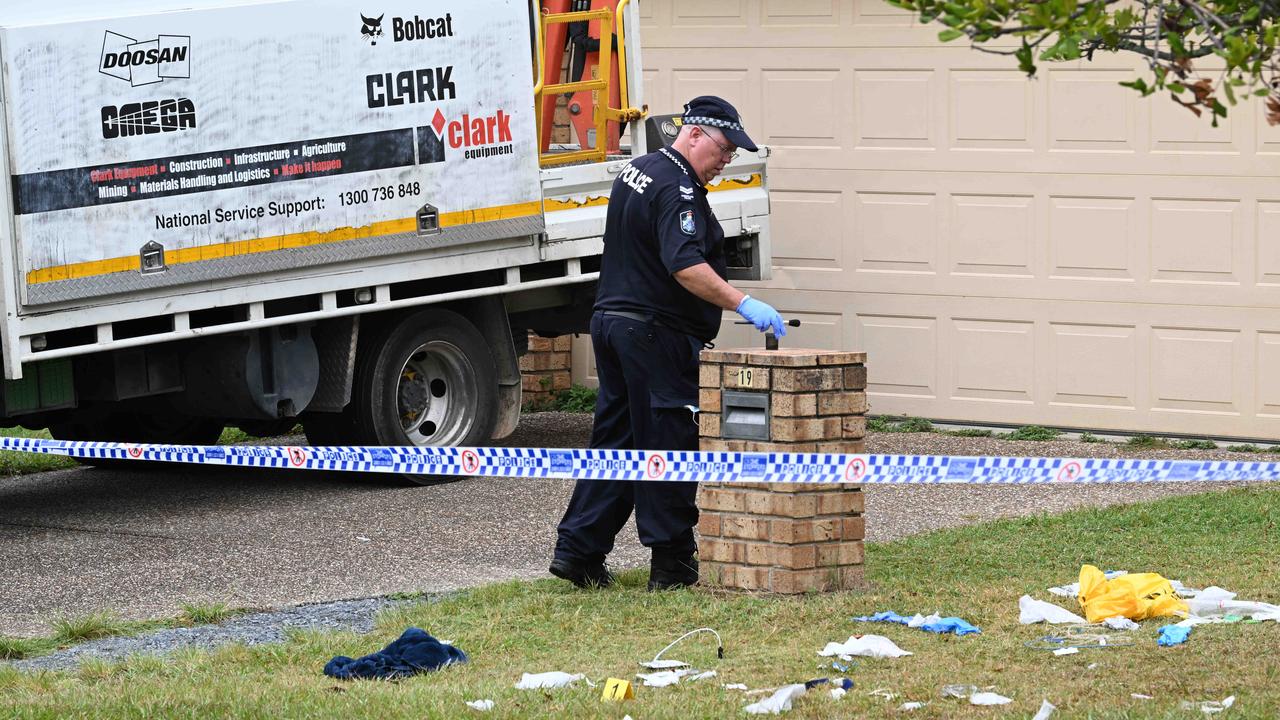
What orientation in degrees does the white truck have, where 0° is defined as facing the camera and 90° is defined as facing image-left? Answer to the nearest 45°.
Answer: approximately 45°

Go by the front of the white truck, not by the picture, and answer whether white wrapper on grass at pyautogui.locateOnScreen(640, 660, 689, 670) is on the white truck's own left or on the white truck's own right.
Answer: on the white truck's own left

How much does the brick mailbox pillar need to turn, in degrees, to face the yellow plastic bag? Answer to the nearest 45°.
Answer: approximately 135° to its left

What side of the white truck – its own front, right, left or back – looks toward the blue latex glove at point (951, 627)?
left

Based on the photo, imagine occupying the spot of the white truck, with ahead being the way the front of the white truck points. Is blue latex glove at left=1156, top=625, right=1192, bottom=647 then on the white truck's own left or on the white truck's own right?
on the white truck's own left

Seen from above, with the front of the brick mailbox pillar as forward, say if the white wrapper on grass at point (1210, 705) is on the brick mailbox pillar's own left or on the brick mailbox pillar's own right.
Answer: on the brick mailbox pillar's own left

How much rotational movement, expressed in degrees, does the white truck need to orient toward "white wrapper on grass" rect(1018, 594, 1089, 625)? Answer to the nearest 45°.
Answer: approximately 90° to its left

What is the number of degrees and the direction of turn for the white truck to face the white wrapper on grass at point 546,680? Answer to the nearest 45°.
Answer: approximately 45° to its left

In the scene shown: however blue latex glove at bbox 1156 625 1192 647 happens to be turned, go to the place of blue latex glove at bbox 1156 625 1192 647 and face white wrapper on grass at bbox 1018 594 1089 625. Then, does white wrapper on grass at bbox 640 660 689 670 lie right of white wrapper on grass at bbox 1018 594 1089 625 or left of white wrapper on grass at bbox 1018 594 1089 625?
left

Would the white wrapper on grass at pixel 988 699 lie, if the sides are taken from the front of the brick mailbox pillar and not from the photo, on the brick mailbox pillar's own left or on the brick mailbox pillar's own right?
on the brick mailbox pillar's own left

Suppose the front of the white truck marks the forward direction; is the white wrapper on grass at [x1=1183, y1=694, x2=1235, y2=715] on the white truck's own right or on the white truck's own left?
on the white truck's own left
